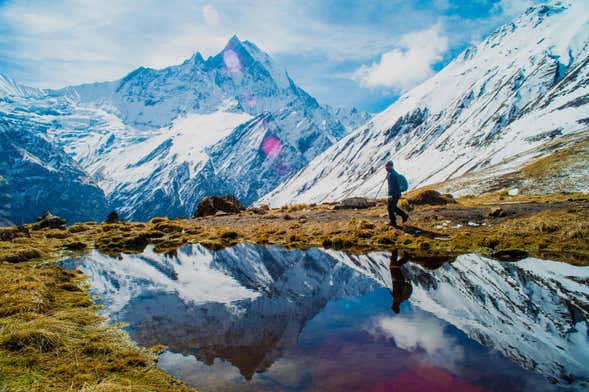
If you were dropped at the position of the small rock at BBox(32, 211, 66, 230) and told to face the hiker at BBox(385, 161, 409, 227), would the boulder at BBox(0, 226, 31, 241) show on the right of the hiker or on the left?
right

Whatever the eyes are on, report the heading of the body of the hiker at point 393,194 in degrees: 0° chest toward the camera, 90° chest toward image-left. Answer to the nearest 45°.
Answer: approximately 90°

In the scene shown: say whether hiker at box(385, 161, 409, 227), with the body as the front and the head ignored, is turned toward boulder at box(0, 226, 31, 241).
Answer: yes

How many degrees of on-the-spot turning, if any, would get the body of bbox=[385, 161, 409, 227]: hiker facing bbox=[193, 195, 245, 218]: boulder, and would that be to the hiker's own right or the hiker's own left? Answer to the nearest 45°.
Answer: approximately 45° to the hiker's own right

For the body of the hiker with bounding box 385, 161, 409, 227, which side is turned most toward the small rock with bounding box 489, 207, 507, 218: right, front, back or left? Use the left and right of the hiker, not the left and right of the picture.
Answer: back

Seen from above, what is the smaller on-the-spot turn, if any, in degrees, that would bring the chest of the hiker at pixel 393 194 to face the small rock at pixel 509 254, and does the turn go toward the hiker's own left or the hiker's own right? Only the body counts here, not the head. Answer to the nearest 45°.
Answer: approximately 135° to the hiker's own left

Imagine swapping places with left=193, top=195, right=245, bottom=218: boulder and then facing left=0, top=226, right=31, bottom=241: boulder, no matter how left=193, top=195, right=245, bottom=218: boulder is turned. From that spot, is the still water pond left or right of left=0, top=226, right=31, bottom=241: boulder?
left
